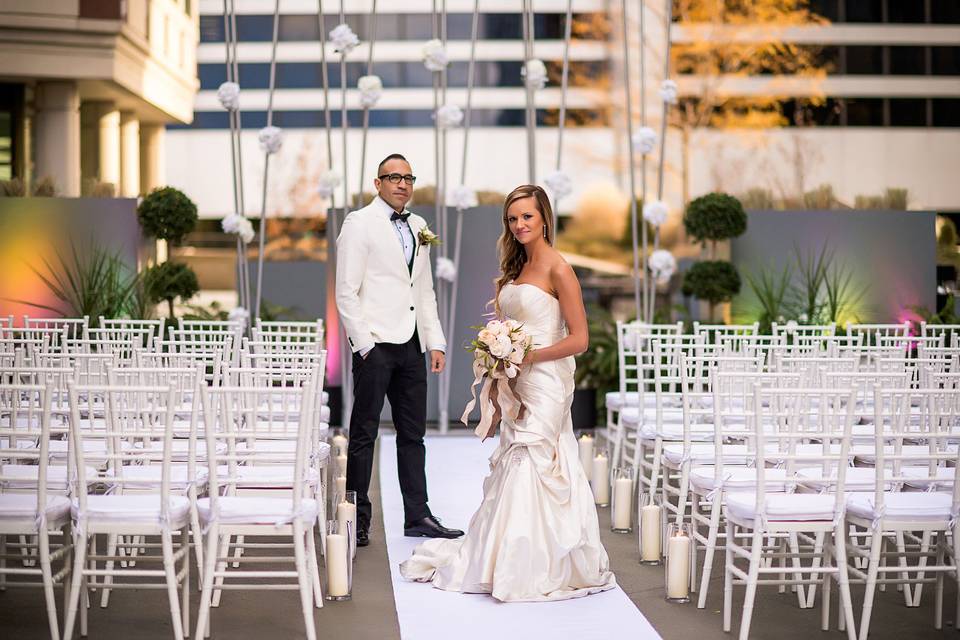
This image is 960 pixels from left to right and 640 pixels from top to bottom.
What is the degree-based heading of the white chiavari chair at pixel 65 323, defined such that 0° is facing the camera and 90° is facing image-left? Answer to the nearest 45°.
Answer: approximately 180°

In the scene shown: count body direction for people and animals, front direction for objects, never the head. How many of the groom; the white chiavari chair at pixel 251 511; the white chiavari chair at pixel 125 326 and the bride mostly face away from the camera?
2

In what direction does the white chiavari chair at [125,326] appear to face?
away from the camera

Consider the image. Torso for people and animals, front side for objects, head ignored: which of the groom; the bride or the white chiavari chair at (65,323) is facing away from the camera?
the white chiavari chair

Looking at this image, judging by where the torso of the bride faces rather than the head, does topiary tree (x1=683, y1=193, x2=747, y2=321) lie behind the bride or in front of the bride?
behind

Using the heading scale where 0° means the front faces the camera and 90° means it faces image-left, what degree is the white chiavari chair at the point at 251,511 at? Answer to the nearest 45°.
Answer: approximately 180°

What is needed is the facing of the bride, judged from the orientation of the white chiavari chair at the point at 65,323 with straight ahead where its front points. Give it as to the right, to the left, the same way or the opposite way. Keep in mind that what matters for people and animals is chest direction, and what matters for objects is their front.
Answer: to the left

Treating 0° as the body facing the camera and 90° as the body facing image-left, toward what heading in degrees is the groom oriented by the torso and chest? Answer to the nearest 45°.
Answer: approximately 315°

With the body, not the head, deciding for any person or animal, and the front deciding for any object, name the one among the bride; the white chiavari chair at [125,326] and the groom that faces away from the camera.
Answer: the white chiavari chair

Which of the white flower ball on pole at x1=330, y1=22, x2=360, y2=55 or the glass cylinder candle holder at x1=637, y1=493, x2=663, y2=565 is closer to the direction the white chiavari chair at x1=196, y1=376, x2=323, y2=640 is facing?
the white flower ball on pole

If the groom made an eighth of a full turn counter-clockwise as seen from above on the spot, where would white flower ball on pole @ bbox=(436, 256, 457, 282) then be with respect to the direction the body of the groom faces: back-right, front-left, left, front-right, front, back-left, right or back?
left

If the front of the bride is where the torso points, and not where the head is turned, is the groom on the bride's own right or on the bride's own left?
on the bride's own right
